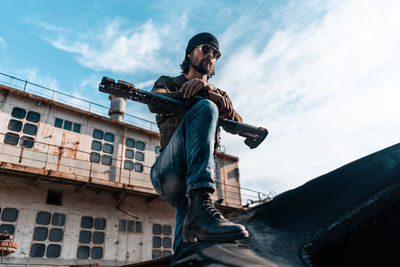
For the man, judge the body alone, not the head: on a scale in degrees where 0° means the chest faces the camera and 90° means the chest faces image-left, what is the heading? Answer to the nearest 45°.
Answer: approximately 315°

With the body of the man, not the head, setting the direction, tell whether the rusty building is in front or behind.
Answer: behind
